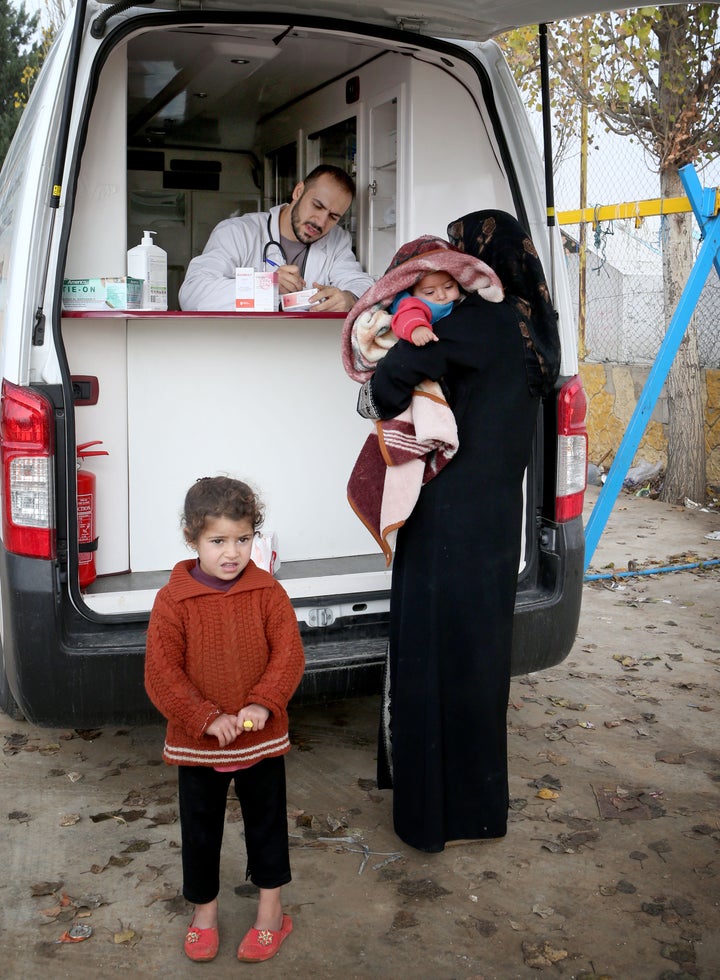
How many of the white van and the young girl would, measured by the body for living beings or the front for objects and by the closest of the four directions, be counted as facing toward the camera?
1

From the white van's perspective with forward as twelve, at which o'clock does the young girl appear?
The young girl is roughly at 6 o'clock from the white van.

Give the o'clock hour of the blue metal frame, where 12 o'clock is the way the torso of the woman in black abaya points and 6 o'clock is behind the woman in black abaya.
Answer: The blue metal frame is roughly at 2 o'clock from the woman in black abaya.

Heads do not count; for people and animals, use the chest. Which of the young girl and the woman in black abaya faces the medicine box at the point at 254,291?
the woman in black abaya

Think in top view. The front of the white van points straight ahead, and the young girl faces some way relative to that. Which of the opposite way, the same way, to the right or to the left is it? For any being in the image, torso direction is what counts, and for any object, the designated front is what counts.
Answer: the opposite way

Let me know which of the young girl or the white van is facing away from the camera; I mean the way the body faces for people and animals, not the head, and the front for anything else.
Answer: the white van

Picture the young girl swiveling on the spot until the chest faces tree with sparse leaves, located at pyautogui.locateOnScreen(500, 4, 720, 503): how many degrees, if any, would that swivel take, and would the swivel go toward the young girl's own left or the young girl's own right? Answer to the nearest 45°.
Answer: approximately 135° to the young girl's own left

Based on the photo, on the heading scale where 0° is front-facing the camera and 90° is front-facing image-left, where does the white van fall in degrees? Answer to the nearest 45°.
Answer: approximately 180°

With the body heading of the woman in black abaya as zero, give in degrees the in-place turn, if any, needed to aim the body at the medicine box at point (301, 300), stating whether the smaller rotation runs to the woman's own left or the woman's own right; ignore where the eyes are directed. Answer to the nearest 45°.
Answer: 0° — they already face it

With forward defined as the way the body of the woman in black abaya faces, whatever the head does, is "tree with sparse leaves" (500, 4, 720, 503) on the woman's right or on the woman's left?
on the woman's right
